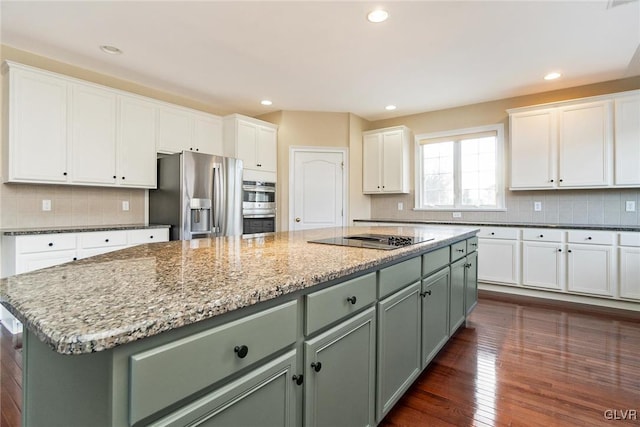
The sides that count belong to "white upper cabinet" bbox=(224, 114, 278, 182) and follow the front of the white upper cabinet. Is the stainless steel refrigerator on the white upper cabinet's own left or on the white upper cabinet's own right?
on the white upper cabinet's own right

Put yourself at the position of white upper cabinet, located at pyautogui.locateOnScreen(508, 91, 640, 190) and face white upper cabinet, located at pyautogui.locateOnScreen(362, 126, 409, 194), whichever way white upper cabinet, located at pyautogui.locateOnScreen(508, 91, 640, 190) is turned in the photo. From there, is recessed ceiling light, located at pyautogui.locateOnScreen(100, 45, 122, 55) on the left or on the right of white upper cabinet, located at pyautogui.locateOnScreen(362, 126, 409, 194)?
left

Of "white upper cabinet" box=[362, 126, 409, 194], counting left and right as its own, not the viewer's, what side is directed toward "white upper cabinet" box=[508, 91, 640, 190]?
left

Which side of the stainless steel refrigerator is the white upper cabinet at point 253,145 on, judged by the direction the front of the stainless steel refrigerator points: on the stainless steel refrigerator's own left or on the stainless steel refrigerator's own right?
on the stainless steel refrigerator's own left

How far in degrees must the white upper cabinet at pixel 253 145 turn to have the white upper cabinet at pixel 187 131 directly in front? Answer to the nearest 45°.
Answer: approximately 90° to its right

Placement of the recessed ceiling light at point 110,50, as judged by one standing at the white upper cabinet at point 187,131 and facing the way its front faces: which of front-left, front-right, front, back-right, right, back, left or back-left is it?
right

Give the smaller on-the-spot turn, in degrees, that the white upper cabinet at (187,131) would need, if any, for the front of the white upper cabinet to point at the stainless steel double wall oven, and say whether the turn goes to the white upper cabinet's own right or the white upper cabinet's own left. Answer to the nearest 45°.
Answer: approximately 45° to the white upper cabinet's own left

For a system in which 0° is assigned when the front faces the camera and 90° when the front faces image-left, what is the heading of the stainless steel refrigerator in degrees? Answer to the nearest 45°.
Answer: approximately 315°

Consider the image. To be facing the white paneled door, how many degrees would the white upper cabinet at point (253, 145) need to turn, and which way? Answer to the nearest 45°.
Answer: approximately 45° to its left
